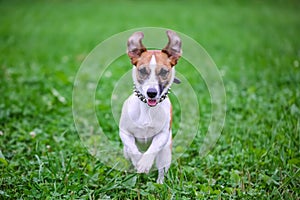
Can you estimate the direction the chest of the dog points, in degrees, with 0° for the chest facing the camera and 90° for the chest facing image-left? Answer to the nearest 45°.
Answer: approximately 0°
